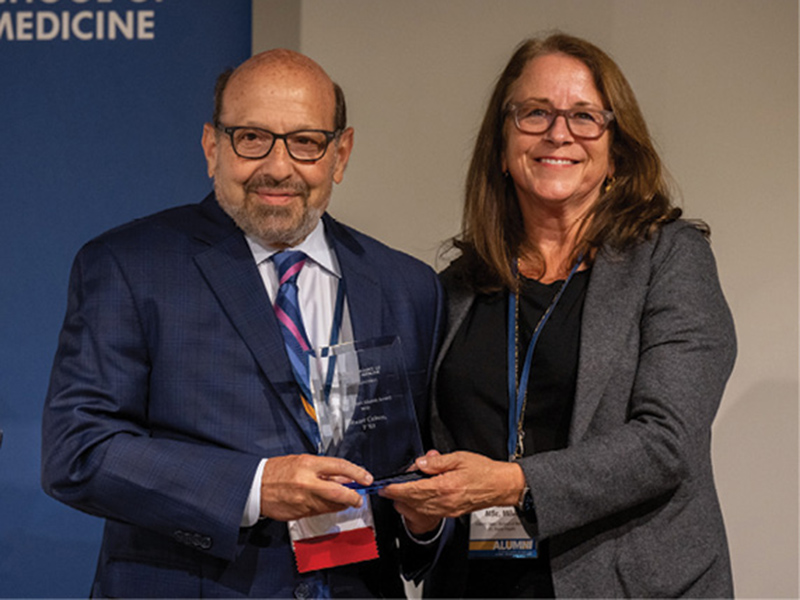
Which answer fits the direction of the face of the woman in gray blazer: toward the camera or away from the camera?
toward the camera
